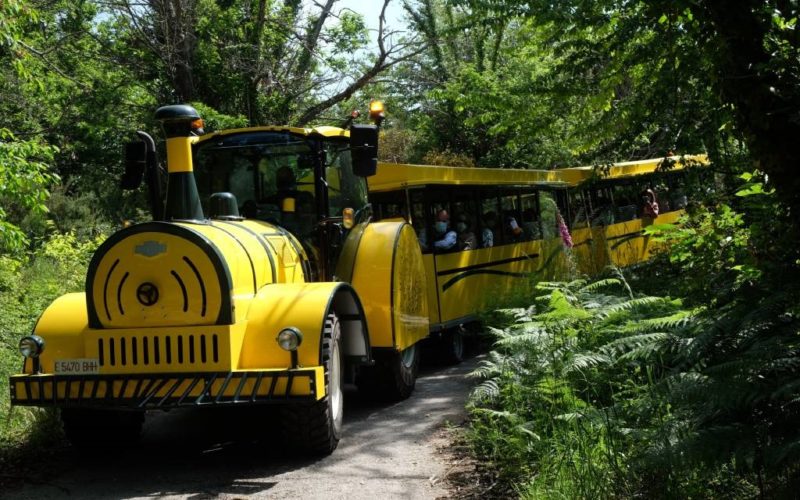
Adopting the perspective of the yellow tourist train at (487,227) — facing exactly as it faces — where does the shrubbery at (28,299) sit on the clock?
The shrubbery is roughly at 1 o'clock from the yellow tourist train.

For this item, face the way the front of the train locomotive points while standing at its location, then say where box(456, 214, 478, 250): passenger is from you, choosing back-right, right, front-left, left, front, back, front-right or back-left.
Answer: back

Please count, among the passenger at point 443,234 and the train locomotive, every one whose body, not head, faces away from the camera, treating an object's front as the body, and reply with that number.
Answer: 0

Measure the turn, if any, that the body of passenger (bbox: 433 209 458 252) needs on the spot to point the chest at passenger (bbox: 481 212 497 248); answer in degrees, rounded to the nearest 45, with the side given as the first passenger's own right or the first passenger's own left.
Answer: approximately 180°

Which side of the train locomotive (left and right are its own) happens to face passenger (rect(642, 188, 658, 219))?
back

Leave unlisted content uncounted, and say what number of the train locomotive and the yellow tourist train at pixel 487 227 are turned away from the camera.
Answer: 0

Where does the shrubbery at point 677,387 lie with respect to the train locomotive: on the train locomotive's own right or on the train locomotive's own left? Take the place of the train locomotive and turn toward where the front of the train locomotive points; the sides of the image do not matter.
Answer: on the train locomotive's own left

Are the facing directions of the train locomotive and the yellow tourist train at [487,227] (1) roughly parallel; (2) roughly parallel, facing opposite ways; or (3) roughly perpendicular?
roughly parallel

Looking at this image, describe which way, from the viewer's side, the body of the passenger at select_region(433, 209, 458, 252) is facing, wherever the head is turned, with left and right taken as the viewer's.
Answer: facing the viewer and to the left of the viewer

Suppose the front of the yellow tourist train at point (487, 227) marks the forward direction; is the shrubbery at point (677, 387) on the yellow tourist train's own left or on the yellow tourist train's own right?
on the yellow tourist train's own left

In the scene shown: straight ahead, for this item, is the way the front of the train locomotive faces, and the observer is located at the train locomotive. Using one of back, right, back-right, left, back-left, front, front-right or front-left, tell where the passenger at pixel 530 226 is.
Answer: back

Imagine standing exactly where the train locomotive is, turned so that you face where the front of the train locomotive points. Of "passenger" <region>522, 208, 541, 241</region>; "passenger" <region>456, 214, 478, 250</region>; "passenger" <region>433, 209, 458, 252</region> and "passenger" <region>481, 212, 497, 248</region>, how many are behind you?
4

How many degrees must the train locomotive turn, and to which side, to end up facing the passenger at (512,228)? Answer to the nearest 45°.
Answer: approximately 180°

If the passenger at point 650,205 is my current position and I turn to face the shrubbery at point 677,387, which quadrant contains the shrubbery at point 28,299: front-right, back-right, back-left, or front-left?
front-right
